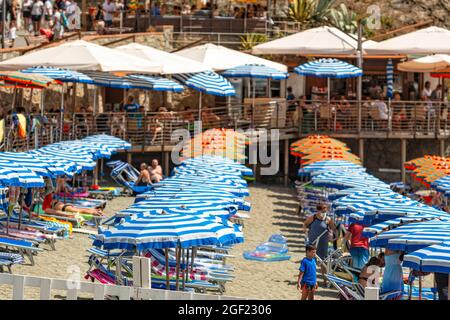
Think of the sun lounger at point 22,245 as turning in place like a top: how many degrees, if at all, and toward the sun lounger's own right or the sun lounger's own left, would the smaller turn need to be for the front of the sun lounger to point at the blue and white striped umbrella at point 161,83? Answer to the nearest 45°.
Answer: approximately 90° to the sun lounger's own left

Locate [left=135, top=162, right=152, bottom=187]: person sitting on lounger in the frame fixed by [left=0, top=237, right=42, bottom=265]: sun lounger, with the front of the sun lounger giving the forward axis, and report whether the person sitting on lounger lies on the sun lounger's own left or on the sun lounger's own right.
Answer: on the sun lounger's own left

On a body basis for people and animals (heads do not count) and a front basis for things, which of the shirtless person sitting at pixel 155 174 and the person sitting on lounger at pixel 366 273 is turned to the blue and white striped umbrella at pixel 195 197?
the shirtless person sitting

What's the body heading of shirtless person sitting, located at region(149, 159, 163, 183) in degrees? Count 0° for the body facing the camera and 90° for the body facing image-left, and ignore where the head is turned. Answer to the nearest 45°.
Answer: approximately 0°

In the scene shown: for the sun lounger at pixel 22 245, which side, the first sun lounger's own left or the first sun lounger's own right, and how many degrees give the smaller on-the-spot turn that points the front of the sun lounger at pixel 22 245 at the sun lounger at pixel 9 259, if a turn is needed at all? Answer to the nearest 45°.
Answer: approximately 90° to the first sun lounger's own right
